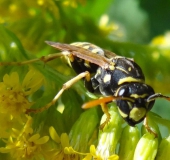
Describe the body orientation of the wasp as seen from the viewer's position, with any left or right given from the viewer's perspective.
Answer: facing the viewer and to the right of the viewer
